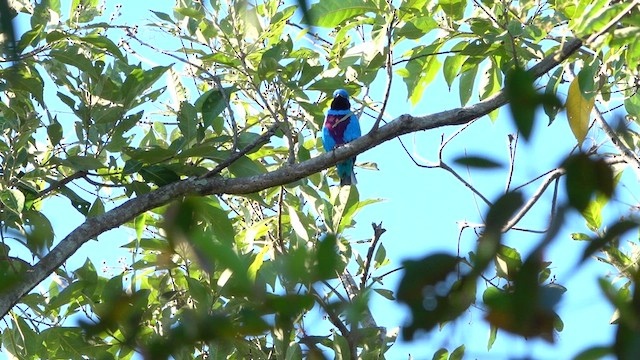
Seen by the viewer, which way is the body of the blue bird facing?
toward the camera
